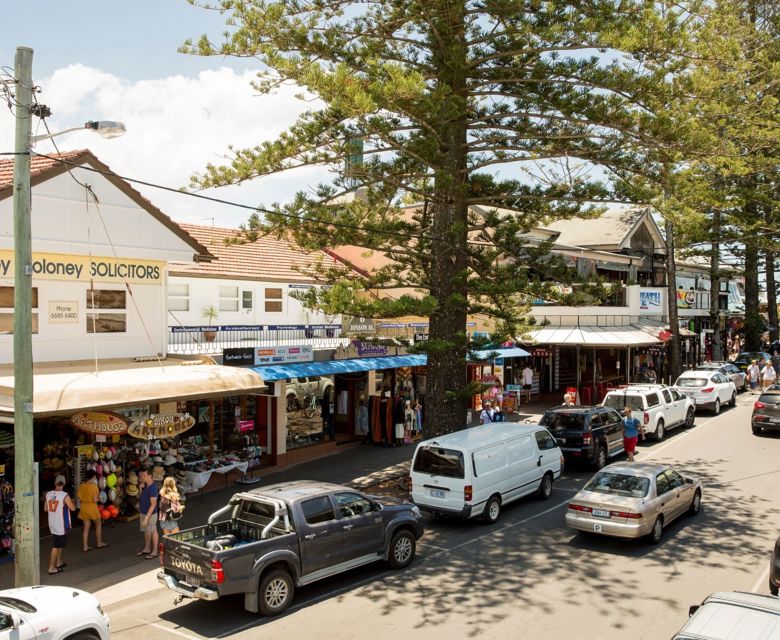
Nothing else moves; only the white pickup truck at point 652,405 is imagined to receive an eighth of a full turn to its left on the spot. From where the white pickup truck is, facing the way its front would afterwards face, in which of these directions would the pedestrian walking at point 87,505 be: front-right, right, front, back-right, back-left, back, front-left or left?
back-left

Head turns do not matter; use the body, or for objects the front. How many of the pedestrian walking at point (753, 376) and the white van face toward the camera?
1

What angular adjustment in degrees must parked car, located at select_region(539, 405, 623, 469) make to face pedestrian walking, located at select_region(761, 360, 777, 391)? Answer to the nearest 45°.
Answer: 0° — it already faces them

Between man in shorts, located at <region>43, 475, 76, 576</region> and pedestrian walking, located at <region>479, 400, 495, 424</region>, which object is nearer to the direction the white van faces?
the pedestrian walking

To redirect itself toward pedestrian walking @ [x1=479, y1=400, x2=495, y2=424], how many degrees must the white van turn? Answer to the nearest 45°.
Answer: approximately 45° to its left

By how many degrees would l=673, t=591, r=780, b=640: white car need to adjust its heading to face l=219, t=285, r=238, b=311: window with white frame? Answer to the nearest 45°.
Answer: approximately 90° to its right

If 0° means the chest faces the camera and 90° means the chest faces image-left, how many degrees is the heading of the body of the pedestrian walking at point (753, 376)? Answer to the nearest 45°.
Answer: approximately 0°

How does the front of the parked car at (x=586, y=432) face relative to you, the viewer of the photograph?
facing away from the viewer and to the right of the viewer

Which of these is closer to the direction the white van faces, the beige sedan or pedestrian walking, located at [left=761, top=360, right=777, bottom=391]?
the pedestrian walking
